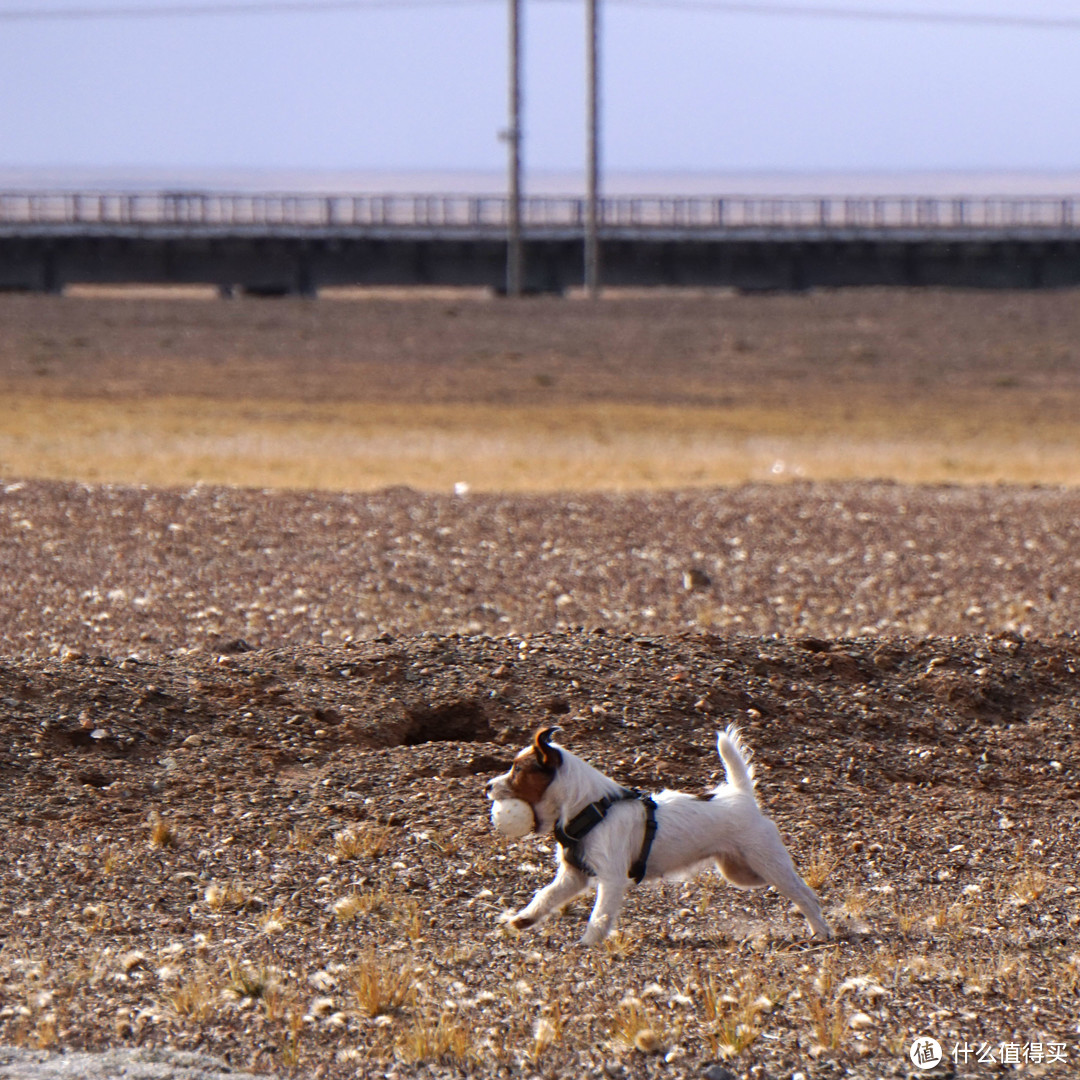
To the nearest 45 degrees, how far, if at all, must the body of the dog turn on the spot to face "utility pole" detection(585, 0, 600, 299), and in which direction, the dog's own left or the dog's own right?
approximately 90° to the dog's own right

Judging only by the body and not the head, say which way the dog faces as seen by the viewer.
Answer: to the viewer's left

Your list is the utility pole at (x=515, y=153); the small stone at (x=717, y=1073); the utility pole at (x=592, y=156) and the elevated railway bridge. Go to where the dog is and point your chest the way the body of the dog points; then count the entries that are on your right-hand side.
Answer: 3

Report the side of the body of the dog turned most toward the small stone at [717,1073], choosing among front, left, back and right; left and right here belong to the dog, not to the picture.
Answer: left

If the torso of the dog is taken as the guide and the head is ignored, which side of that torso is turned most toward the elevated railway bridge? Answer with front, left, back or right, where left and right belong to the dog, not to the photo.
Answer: right

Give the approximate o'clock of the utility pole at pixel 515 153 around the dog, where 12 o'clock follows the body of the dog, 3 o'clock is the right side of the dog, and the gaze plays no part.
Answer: The utility pole is roughly at 3 o'clock from the dog.
